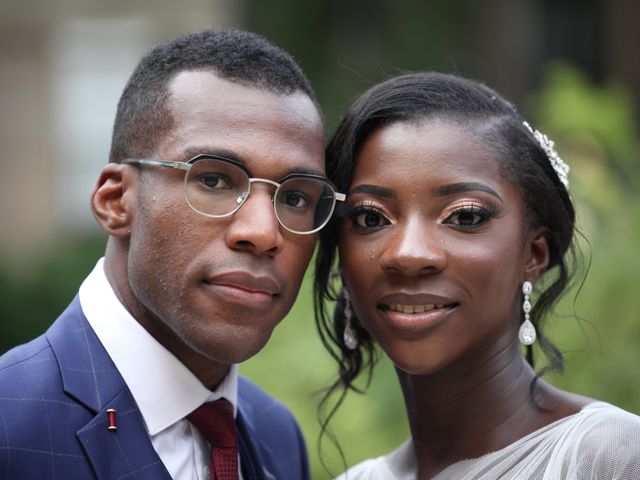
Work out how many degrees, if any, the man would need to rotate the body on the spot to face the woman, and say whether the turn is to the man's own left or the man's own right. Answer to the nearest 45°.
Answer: approximately 45° to the man's own left

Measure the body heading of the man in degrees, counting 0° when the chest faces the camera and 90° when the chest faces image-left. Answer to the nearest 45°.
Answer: approximately 315°

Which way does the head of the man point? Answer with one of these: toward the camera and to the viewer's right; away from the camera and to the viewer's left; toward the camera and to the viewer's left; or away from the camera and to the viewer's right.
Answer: toward the camera and to the viewer's right

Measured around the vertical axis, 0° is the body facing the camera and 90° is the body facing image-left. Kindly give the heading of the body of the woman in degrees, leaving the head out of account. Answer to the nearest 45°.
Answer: approximately 45°
